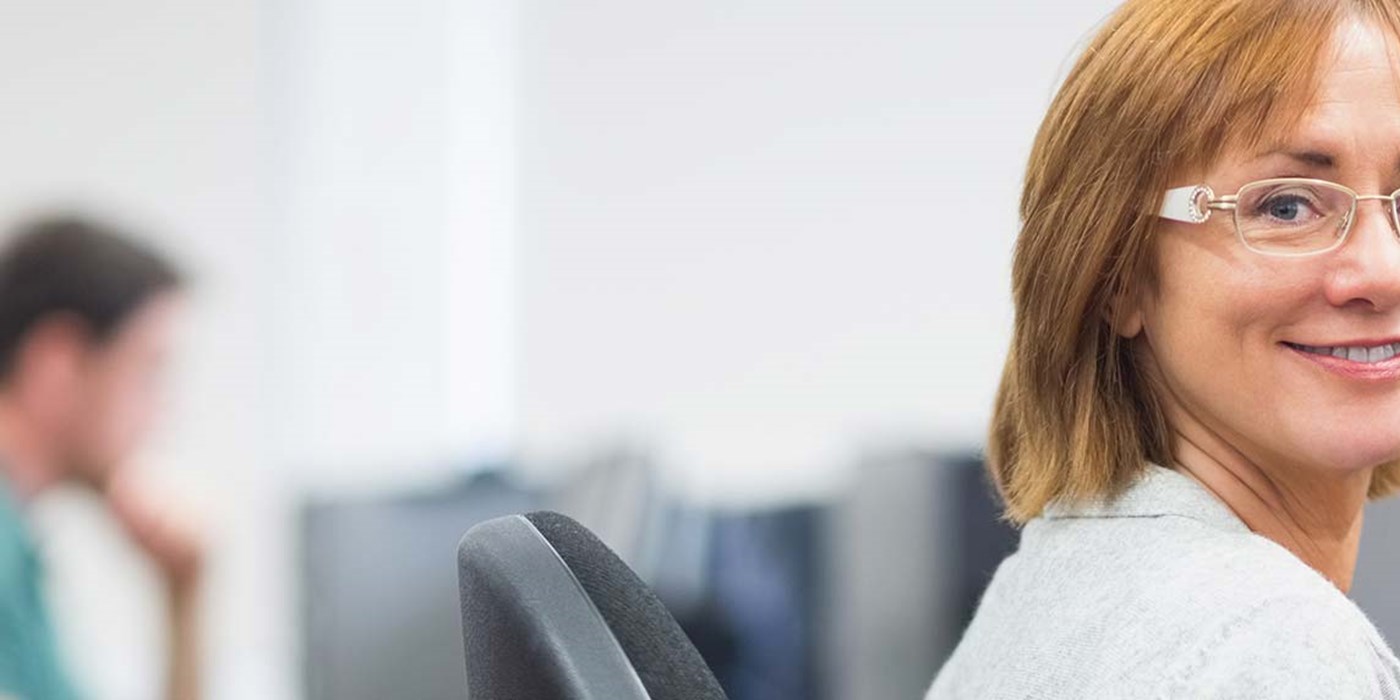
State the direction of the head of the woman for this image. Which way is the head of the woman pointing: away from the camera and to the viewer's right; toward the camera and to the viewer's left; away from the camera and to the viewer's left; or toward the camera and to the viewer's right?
toward the camera and to the viewer's right

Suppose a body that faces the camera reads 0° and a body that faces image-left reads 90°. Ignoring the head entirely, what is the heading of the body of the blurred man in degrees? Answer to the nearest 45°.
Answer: approximately 270°

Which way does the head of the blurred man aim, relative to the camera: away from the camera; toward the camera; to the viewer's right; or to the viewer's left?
to the viewer's right

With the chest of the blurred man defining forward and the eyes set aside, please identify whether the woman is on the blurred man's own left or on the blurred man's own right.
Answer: on the blurred man's own right
